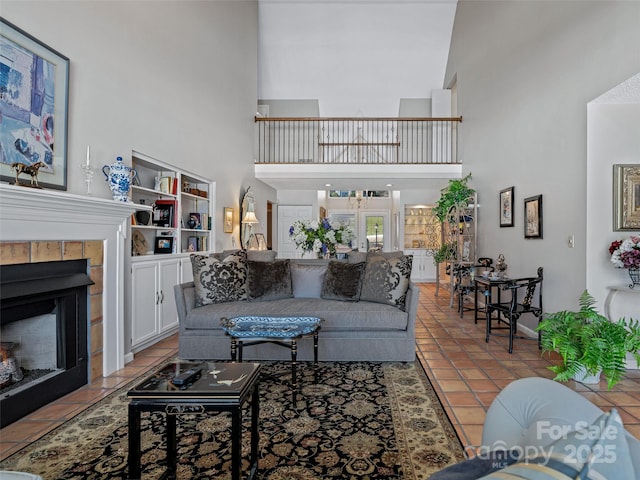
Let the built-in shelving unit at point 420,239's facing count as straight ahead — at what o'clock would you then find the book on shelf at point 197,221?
The book on shelf is roughly at 1 o'clock from the built-in shelving unit.

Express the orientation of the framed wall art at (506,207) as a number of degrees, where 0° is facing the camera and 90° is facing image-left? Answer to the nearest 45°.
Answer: approximately 45°

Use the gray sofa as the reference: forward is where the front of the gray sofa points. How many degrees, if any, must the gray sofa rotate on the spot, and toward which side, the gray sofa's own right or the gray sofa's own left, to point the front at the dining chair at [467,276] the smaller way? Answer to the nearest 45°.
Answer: approximately 135° to the gray sofa's own left

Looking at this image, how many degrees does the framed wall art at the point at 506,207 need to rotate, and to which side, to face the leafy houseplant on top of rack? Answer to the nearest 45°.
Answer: approximately 90° to its right

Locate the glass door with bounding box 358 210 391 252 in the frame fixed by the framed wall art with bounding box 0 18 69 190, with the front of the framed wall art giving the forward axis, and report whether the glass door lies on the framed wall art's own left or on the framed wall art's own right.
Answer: on the framed wall art's own left

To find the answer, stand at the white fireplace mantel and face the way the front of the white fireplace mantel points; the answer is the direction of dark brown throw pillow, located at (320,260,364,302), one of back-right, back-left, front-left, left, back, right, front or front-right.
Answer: front-left

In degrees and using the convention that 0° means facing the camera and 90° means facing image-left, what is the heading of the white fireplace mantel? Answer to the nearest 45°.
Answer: approximately 315°

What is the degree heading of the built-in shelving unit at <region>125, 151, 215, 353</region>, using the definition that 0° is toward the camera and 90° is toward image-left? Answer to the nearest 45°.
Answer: approximately 315°

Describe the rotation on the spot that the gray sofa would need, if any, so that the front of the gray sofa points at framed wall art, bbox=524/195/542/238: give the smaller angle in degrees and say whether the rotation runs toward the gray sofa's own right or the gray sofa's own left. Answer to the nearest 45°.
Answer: approximately 90° to the gray sofa's own left

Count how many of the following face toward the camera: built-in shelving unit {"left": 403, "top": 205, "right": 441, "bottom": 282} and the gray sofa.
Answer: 2

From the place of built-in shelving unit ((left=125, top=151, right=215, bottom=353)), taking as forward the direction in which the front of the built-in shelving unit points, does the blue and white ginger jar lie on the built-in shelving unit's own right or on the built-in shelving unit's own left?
on the built-in shelving unit's own right

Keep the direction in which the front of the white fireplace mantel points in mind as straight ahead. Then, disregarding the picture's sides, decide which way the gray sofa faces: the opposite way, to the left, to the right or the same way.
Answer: to the right

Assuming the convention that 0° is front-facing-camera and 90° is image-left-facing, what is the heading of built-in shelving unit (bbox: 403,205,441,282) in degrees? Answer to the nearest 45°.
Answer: approximately 0°

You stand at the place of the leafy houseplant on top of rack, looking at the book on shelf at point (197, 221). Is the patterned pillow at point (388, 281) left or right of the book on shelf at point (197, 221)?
left
